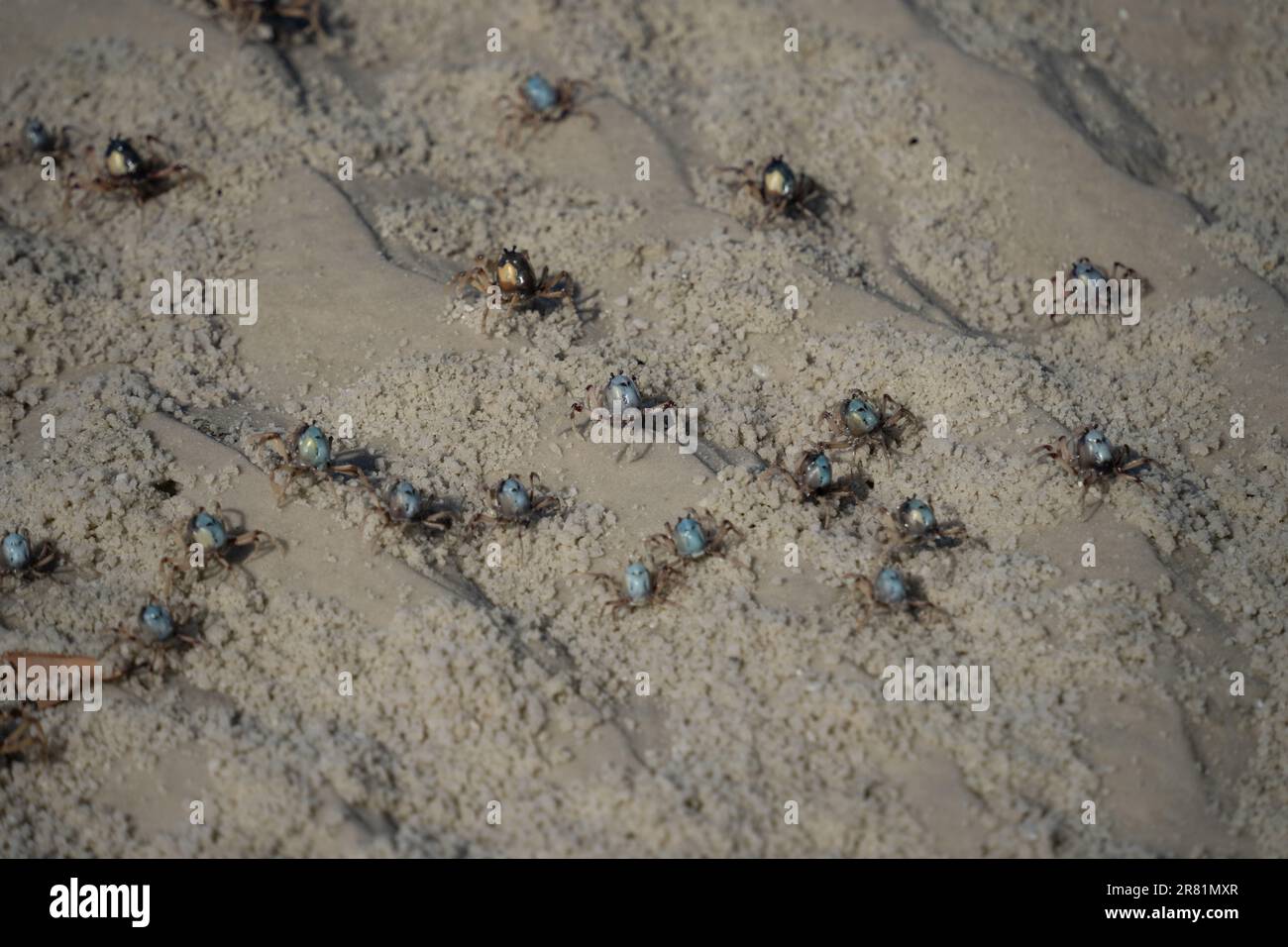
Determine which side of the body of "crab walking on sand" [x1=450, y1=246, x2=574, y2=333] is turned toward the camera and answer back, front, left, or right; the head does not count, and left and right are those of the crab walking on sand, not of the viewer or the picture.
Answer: front
